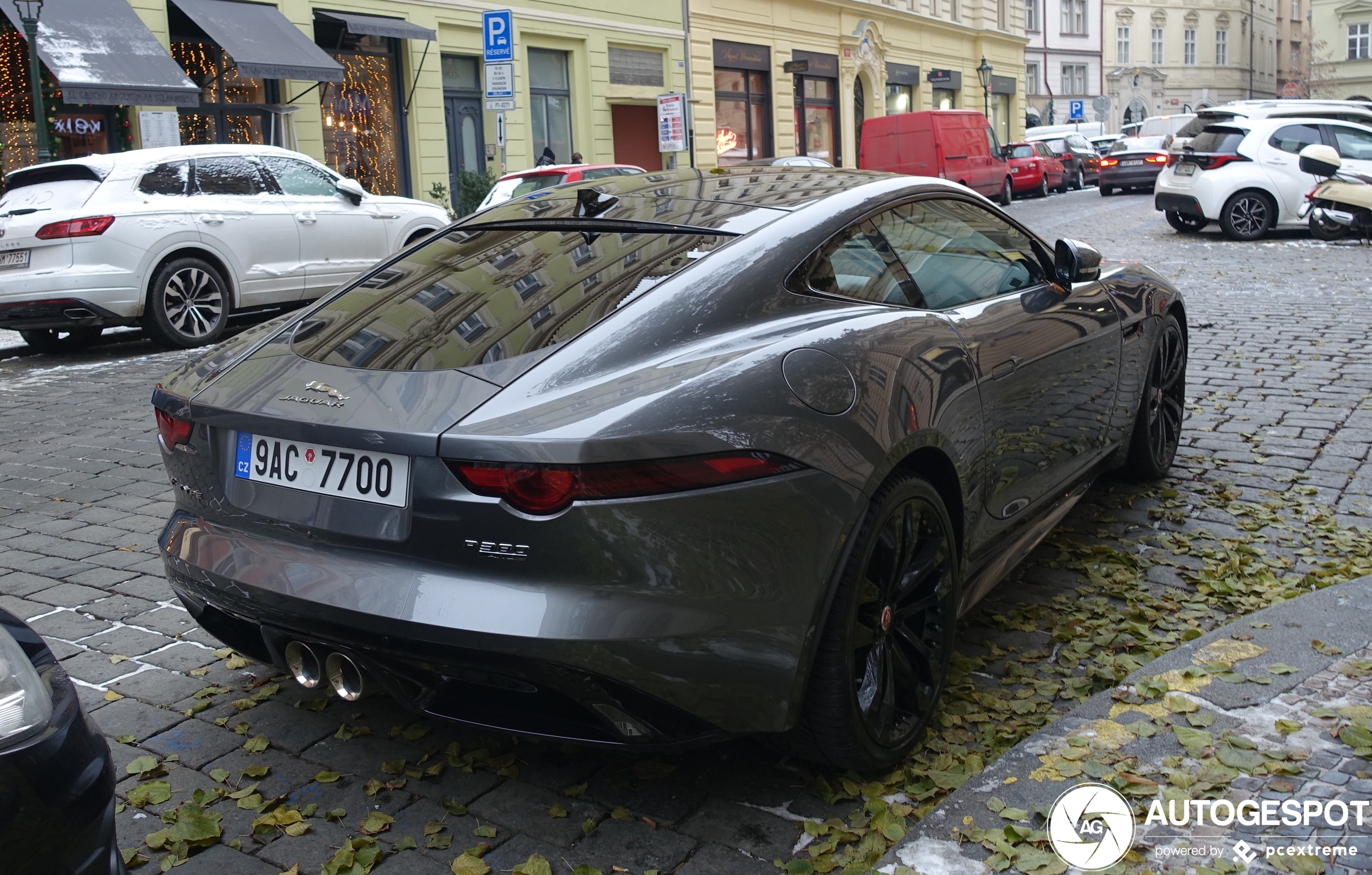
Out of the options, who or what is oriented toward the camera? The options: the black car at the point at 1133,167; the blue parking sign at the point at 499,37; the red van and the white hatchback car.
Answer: the blue parking sign

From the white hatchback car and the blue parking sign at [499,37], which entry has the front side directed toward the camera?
the blue parking sign

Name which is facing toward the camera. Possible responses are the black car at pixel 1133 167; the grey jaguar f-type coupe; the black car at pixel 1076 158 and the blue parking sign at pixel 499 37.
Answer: the blue parking sign

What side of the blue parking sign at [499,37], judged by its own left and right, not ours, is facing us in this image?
front

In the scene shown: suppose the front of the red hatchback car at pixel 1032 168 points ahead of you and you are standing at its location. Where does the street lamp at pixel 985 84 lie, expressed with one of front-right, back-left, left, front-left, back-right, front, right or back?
front-left

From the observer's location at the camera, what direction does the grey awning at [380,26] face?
facing the viewer and to the right of the viewer

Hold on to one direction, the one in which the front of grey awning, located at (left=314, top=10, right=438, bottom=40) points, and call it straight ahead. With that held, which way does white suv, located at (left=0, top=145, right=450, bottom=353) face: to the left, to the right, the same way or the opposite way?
to the left

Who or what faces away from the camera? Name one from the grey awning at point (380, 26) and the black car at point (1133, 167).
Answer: the black car

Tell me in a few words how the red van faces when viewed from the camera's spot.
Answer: facing away from the viewer and to the right of the viewer

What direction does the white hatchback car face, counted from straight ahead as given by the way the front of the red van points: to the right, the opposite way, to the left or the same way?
the same way

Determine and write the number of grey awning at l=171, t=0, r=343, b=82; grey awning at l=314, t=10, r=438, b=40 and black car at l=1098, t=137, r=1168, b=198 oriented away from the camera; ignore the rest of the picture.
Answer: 1

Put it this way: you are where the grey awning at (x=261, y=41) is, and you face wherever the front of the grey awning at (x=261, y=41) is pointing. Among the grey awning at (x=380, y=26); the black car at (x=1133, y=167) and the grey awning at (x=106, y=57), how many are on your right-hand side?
1

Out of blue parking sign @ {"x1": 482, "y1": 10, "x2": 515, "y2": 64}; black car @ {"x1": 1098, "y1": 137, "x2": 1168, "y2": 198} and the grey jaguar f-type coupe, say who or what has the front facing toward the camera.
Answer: the blue parking sign
